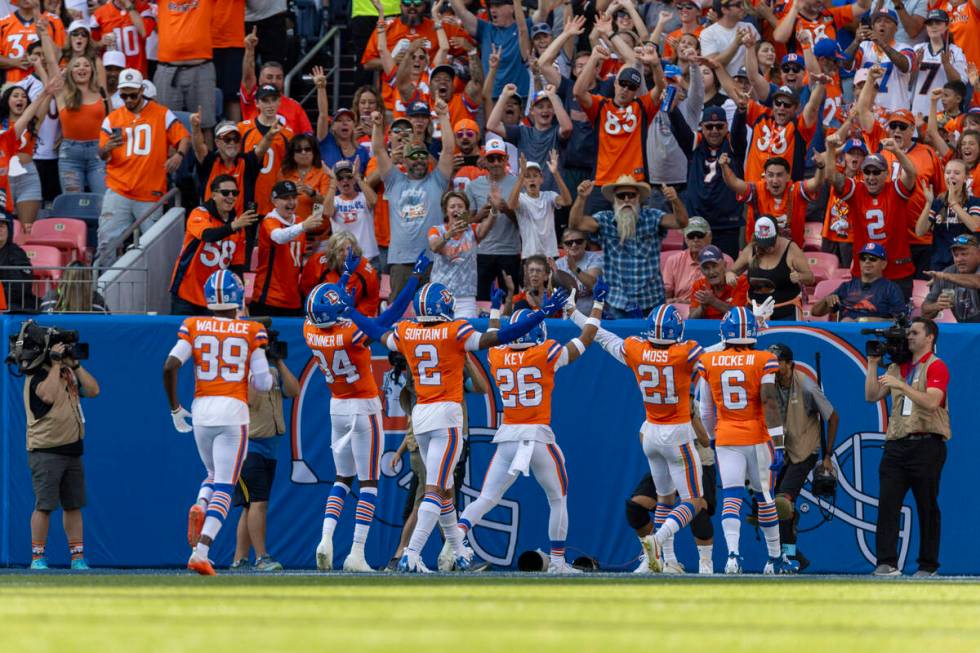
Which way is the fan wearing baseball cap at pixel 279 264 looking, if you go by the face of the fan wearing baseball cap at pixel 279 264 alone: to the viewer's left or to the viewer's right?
to the viewer's right

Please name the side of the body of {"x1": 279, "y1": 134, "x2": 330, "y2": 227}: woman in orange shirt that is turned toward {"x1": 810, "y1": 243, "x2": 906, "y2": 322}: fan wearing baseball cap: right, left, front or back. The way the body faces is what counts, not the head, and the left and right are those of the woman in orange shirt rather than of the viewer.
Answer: left

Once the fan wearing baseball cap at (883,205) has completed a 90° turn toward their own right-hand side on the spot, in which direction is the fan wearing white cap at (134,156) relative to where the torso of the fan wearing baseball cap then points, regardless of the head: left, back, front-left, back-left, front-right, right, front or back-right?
front

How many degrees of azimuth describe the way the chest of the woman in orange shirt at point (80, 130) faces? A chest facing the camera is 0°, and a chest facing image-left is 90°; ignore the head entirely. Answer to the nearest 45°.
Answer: approximately 0°

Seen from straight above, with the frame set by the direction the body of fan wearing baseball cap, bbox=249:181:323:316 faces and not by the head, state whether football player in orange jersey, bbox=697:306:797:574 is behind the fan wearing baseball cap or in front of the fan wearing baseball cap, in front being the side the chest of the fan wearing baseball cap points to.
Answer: in front

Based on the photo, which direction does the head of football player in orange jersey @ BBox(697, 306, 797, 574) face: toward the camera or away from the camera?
away from the camera

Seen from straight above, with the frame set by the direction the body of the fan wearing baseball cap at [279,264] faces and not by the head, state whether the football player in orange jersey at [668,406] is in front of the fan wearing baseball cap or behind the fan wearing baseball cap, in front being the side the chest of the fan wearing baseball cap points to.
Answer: in front

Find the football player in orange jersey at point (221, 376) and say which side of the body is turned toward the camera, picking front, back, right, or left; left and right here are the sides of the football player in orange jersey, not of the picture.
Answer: back

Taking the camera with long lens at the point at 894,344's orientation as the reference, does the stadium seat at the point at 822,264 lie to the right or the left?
on its right

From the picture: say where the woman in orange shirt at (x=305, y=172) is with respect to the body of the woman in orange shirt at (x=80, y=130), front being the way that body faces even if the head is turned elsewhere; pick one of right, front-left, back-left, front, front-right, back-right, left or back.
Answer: front-left

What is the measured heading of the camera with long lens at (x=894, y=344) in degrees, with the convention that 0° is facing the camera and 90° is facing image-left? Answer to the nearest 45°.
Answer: approximately 90°

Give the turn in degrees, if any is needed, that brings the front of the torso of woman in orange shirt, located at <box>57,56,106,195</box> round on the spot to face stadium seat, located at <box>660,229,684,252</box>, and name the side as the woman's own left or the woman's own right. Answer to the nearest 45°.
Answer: approximately 45° to the woman's own left

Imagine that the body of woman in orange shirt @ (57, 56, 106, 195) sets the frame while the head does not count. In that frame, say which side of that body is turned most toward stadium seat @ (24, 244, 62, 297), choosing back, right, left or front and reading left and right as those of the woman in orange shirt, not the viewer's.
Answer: front

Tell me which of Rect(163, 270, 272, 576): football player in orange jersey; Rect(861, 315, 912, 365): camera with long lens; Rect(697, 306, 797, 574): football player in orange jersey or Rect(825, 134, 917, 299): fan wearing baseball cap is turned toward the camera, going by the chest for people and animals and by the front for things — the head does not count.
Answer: the fan wearing baseball cap

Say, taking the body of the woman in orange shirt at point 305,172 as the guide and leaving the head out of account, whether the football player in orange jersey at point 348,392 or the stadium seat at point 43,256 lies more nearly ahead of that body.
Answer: the football player in orange jersey
